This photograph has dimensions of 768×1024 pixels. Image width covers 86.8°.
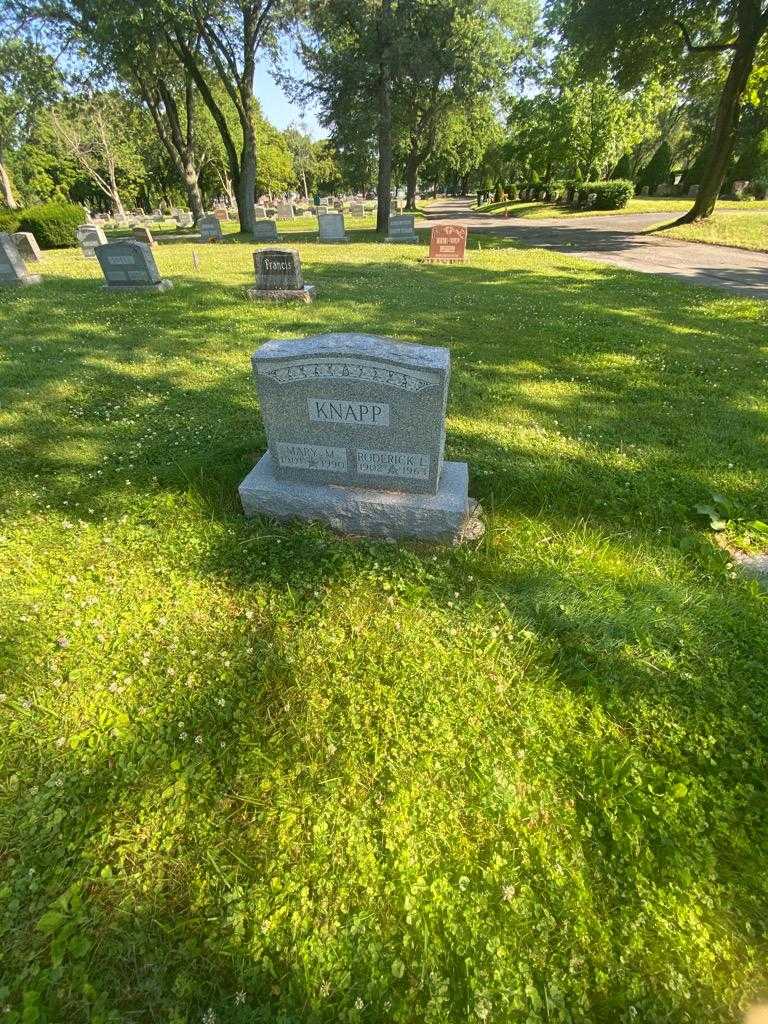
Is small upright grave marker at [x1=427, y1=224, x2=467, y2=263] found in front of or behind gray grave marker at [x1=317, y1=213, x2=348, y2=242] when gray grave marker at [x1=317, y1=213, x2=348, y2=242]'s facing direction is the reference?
in front

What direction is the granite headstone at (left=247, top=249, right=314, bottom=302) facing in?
toward the camera

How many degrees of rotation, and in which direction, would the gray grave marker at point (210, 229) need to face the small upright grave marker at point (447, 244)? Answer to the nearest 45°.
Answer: approximately 45° to its left

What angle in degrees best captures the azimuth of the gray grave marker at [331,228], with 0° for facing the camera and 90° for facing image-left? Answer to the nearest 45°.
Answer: approximately 0°

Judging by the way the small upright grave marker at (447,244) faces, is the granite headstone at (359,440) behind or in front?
in front

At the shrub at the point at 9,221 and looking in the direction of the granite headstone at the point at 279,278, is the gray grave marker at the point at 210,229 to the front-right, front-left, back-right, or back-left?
front-left

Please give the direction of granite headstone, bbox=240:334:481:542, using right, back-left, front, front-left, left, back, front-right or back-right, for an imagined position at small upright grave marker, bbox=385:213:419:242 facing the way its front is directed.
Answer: front

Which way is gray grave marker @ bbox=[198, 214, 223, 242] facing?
toward the camera

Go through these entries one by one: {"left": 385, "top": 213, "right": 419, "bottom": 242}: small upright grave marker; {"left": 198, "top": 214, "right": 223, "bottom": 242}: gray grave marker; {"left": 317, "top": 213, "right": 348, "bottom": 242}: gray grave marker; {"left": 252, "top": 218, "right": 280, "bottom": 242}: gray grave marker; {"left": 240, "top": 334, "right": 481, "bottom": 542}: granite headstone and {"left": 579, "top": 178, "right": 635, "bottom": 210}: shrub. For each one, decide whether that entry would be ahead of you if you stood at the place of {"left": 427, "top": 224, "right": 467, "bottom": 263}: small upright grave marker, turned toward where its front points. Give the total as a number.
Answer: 1

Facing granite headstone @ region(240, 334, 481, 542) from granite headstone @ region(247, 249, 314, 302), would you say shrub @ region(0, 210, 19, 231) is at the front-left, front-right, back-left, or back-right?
back-right

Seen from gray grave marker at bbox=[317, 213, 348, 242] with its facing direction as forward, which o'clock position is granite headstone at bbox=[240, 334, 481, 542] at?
The granite headstone is roughly at 12 o'clock from the gray grave marker.

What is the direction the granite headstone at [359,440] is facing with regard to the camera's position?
facing the viewer

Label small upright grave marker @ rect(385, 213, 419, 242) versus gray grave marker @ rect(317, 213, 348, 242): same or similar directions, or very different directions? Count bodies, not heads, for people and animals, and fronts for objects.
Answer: same or similar directions

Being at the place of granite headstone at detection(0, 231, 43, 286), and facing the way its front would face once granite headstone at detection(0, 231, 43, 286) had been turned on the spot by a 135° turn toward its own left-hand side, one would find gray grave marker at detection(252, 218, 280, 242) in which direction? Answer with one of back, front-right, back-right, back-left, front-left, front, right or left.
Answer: front

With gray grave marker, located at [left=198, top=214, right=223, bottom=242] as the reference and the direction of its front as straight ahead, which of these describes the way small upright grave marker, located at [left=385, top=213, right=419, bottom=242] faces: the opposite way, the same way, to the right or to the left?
the same way

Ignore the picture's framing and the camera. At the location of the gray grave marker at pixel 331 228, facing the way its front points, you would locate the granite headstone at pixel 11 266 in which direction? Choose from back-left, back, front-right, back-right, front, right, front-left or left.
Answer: front-right

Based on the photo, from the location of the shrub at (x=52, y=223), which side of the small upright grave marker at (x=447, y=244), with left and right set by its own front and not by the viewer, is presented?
right

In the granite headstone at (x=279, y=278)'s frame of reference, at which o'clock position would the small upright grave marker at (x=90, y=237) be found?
The small upright grave marker is roughly at 5 o'clock from the granite headstone.
